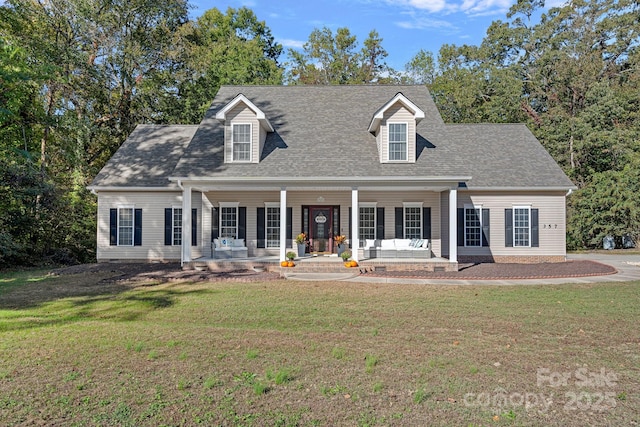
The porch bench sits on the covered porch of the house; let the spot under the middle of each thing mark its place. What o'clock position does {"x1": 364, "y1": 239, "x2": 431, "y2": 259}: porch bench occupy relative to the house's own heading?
The porch bench is roughly at 10 o'clock from the house.

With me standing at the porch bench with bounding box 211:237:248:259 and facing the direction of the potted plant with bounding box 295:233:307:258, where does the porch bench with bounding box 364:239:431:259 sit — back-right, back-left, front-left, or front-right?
front-right

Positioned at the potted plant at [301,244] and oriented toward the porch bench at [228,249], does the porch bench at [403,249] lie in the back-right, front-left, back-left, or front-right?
back-left

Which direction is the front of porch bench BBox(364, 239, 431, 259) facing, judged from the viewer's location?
facing the viewer

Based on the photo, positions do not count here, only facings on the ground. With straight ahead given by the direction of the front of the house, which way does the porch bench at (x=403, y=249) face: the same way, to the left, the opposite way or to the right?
the same way

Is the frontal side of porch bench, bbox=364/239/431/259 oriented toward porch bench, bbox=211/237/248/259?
no

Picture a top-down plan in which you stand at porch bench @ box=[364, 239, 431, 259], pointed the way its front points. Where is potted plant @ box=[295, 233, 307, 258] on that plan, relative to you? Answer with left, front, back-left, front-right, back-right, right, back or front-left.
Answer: right

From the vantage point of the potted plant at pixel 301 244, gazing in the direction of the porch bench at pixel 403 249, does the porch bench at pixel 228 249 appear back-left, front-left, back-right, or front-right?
back-right

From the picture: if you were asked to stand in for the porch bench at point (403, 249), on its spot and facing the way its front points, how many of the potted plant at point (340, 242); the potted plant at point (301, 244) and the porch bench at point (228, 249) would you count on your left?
0

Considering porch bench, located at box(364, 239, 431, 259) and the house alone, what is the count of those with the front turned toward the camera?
2

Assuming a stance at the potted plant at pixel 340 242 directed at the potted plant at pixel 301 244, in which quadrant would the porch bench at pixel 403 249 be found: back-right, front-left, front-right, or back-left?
back-left

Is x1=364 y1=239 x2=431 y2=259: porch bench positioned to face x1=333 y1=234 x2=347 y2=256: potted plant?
no

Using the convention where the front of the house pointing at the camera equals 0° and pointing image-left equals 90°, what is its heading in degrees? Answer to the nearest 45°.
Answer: approximately 0°
